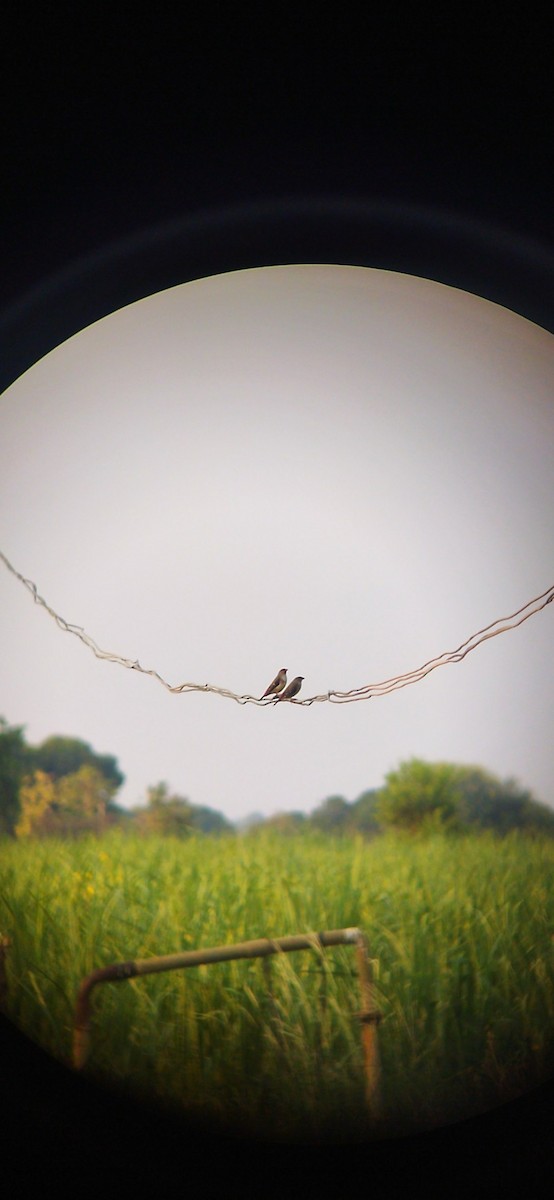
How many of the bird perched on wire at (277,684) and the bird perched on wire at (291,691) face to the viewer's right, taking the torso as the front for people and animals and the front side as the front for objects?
2

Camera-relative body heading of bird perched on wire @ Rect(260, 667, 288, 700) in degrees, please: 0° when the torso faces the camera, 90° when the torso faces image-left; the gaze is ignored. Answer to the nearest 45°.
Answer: approximately 270°

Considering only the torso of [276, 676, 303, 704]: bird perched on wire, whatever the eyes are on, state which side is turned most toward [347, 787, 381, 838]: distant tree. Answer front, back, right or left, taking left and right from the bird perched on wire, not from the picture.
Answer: left

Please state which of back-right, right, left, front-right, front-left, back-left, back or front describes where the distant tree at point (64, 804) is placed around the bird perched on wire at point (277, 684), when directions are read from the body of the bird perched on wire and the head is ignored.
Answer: back-left

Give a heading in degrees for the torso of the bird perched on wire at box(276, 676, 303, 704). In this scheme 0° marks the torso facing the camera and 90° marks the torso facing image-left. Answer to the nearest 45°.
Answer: approximately 270°

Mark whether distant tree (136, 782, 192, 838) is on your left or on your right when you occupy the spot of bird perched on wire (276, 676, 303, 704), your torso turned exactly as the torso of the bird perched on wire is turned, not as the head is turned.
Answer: on your left

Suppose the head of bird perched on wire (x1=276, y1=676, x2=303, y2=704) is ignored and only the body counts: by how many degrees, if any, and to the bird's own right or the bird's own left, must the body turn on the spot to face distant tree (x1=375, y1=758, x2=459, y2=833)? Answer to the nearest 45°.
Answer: approximately 45° to the bird's own left
